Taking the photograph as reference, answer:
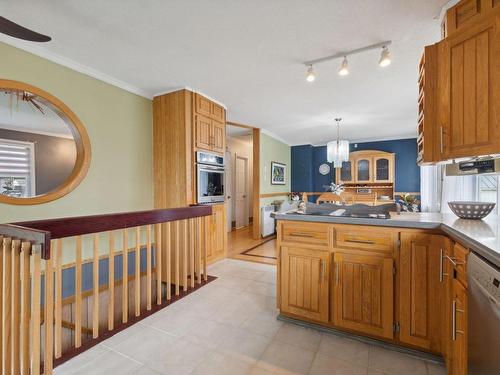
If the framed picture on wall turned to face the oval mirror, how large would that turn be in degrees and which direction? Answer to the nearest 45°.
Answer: approximately 90° to its right

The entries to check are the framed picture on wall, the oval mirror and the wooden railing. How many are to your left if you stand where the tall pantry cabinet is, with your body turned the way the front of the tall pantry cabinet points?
1

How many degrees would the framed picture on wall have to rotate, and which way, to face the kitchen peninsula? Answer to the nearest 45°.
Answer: approximately 45° to its right

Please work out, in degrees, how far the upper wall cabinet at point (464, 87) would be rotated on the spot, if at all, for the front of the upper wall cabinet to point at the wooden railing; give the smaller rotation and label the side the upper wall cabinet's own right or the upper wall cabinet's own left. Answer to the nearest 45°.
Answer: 0° — it already faces it

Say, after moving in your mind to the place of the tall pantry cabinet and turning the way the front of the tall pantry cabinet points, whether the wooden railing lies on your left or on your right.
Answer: on your right

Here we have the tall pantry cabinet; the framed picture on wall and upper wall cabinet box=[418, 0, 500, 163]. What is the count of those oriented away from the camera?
0

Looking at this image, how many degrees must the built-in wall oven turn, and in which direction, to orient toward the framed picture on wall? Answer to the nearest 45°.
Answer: approximately 90° to its left

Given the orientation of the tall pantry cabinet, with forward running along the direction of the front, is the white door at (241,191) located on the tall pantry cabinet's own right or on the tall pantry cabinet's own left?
on the tall pantry cabinet's own left

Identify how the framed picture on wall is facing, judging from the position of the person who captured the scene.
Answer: facing the viewer and to the right of the viewer

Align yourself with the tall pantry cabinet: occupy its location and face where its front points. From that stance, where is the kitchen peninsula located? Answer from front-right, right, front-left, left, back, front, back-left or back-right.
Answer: front

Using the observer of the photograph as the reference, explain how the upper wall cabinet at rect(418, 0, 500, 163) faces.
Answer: facing the viewer and to the left of the viewer

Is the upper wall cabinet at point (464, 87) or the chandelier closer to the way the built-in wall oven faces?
the upper wall cabinet
